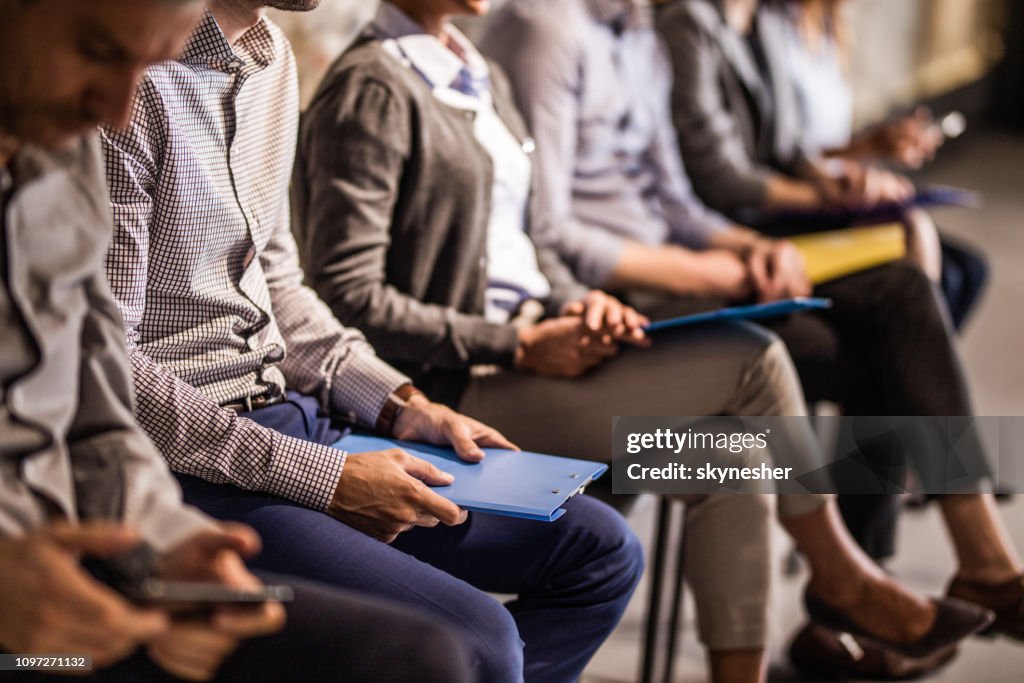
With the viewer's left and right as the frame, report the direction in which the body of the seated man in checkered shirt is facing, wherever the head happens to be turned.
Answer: facing the viewer and to the right of the viewer
